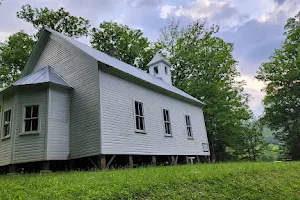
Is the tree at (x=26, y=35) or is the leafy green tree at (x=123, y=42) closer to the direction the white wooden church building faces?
the leafy green tree

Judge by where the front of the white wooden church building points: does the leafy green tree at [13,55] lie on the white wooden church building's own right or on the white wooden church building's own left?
on the white wooden church building's own left

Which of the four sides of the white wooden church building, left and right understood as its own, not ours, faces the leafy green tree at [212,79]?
front

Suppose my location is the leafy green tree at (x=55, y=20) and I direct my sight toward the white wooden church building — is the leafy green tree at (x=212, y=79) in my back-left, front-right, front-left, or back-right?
front-left

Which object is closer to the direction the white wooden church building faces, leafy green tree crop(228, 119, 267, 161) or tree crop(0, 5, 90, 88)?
the leafy green tree

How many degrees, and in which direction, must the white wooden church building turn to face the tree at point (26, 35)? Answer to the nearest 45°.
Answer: approximately 90° to its left

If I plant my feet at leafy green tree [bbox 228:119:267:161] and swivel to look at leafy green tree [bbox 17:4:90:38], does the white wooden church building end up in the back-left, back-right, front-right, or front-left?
front-left

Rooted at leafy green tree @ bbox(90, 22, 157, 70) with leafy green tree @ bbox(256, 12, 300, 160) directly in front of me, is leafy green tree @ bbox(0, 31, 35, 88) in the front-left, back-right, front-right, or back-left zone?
back-right

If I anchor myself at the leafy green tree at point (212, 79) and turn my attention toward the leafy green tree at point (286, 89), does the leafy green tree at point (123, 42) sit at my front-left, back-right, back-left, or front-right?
back-left

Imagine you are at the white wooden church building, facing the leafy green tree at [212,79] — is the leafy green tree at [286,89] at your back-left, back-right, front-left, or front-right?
front-right

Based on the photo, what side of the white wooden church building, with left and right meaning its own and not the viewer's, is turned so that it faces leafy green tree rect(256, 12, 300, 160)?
front
